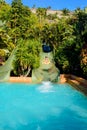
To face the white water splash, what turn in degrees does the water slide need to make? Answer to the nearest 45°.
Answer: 0° — it already faces it

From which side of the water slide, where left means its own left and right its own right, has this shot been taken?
front
